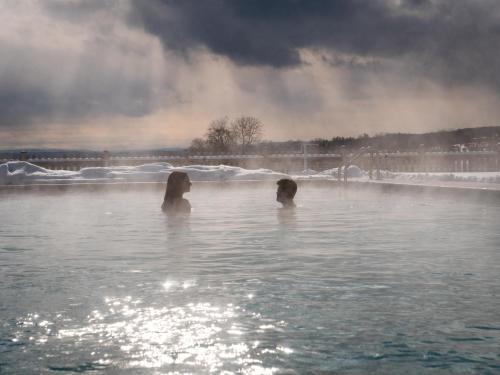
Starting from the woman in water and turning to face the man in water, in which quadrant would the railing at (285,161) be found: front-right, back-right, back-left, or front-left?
front-left

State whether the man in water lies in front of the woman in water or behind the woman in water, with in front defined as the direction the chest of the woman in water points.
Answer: in front
